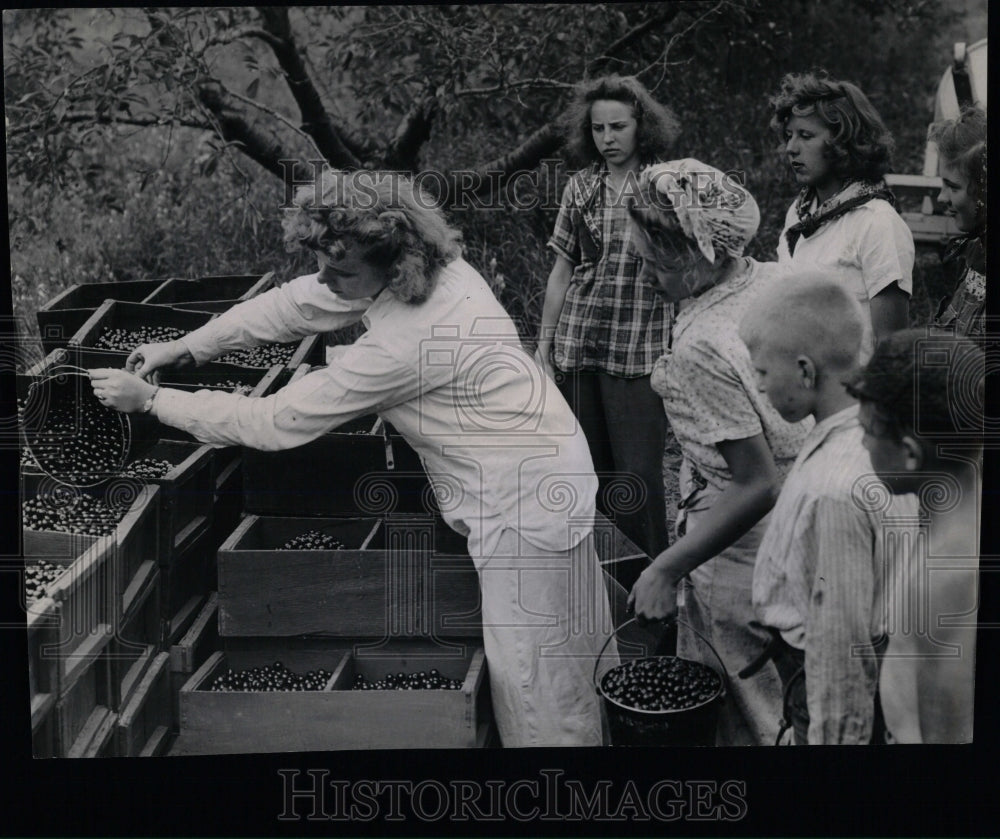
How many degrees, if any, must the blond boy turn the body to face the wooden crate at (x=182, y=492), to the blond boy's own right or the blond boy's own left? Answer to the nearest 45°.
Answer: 0° — they already face it

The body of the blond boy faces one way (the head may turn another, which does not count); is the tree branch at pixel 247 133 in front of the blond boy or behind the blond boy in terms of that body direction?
in front

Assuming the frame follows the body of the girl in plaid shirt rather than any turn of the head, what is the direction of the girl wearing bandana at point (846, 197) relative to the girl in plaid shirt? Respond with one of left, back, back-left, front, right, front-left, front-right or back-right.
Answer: left

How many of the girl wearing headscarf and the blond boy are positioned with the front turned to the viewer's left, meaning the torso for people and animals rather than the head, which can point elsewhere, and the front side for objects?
2

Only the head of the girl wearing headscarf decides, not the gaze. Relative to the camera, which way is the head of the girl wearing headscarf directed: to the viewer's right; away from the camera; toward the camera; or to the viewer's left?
to the viewer's left

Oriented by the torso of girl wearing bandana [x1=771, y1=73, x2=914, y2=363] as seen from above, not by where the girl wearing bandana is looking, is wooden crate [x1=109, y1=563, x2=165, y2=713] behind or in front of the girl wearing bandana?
in front

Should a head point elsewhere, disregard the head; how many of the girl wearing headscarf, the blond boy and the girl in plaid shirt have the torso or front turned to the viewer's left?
2

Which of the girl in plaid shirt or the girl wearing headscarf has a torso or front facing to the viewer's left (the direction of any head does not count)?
the girl wearing headscarf

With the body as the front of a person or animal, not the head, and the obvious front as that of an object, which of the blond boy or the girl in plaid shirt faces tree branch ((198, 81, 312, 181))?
the blond boy

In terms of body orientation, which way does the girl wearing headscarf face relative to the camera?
to the viewer's left

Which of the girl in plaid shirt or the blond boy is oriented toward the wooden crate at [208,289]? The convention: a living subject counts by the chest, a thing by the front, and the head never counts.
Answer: the blond boy

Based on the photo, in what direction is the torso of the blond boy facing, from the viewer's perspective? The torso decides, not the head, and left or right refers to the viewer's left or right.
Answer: facing to the left of the viewer

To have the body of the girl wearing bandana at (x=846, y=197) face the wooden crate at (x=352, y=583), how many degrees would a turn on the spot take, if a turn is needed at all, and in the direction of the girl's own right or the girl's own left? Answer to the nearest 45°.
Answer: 0° — they already face it
